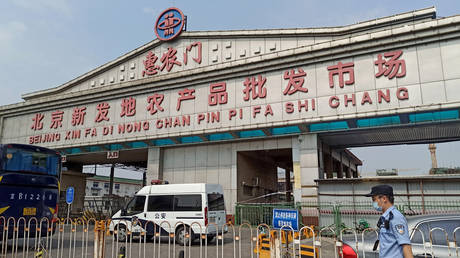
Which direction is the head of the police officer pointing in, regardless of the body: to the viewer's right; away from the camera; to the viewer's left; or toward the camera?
to the viewer's left

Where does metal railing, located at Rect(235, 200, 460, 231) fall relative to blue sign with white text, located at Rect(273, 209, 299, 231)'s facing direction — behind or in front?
behind

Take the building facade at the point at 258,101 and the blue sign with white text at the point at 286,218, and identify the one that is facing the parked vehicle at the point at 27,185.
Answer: the building facade

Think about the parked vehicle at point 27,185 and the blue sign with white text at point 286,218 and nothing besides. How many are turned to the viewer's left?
0

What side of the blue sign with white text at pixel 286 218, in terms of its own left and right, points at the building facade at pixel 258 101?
back

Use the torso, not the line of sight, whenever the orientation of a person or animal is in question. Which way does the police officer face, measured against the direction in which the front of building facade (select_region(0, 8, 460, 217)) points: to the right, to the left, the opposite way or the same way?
to the right

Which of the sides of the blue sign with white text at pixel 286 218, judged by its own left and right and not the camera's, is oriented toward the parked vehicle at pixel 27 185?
right

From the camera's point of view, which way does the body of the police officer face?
to the viewer's left

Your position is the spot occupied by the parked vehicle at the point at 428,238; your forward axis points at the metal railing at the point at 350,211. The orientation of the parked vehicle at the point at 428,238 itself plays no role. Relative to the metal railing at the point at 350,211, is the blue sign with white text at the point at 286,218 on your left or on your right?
left
